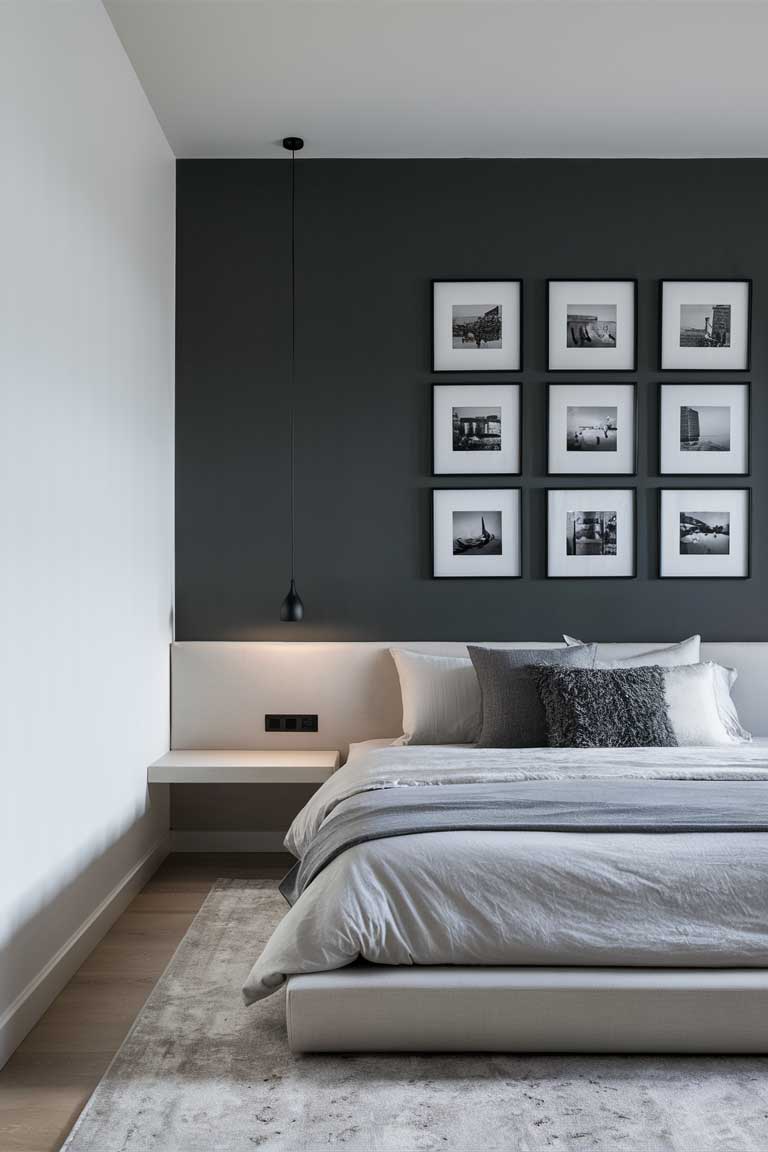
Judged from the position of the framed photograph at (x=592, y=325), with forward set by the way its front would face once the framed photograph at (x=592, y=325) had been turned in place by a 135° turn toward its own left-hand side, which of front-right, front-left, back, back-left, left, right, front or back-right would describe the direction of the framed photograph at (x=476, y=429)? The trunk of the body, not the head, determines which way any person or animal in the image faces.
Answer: back-left

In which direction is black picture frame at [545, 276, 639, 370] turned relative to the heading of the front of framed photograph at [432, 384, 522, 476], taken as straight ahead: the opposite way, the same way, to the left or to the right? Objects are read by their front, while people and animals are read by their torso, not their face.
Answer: the same way

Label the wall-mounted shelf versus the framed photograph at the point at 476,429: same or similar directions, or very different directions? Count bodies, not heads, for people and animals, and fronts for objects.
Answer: same or similar directions

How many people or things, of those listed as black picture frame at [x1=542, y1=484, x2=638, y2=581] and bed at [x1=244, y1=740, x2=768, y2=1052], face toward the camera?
2

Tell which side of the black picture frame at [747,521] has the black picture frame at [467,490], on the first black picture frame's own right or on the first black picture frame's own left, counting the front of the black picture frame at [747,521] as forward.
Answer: on the first black picture frame's own right

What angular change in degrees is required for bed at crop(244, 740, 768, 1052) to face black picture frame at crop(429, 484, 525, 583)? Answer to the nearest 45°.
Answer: approximately 180°

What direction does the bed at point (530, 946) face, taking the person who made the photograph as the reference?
facing the viewer

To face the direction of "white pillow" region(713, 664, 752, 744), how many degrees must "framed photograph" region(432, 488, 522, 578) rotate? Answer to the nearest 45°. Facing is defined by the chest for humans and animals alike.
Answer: approximately 90° to its left

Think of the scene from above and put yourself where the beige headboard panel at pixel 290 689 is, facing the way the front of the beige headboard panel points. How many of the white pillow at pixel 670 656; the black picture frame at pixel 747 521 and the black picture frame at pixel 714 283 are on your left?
3

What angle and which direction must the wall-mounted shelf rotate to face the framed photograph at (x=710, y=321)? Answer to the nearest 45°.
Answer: approximately 90° to its left

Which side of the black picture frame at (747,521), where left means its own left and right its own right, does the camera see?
front

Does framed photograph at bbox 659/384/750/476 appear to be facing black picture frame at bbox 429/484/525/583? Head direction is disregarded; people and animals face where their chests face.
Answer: no

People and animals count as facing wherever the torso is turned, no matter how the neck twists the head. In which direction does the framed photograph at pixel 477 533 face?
toward the camera

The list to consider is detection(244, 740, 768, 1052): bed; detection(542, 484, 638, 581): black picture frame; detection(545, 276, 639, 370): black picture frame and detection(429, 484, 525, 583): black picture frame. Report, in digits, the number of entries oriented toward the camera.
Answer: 4

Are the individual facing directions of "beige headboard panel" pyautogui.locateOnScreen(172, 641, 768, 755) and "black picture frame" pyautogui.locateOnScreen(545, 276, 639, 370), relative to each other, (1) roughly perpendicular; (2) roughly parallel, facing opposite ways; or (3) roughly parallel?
roughly parallel
